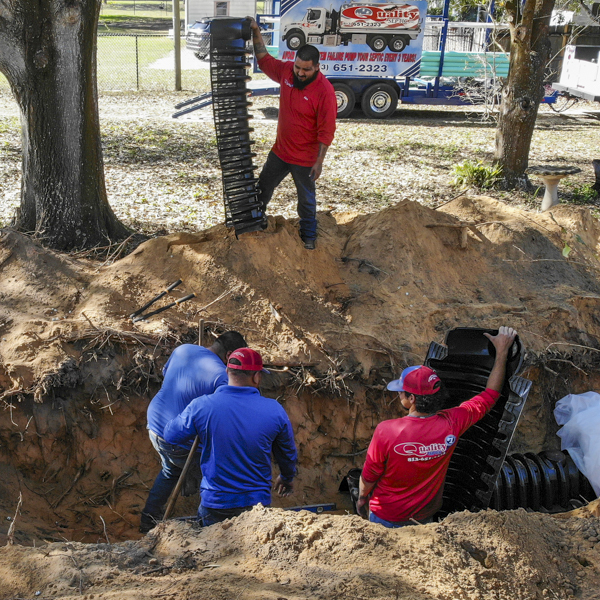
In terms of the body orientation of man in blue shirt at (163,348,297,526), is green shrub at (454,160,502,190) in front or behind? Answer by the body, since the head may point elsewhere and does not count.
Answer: in front

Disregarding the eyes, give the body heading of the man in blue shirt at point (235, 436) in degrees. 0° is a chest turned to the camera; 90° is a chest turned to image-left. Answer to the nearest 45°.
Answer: approximately 180°

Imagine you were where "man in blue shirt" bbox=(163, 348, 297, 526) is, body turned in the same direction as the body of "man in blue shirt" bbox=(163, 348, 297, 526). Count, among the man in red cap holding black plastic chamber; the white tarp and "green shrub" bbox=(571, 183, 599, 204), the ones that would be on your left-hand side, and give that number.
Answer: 0

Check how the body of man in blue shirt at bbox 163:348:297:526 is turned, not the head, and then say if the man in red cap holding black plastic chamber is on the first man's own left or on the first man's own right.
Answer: on the first man's own right

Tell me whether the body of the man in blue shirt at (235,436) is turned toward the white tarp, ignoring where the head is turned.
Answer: no

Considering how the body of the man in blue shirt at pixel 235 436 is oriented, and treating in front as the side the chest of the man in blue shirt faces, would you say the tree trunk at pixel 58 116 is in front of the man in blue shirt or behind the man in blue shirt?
in front

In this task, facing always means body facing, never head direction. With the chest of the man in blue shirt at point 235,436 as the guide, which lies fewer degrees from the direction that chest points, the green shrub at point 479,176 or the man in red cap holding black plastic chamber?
the green shrub

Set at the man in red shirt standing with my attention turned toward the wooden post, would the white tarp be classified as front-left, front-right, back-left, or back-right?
back-right

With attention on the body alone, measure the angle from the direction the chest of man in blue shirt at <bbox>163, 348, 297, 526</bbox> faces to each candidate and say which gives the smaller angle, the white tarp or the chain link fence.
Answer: the chain link fence

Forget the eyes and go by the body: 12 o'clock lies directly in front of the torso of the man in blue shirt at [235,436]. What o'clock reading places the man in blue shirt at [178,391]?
the man in blue shirt at [178,391] is roughly at 11 o'clock from the man in blue shirt at [235,436].

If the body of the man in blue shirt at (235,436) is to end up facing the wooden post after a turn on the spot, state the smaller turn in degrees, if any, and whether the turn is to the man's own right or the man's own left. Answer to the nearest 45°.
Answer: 0° — they already face it

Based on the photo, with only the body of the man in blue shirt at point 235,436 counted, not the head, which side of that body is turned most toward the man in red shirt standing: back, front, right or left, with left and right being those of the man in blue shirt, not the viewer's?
front

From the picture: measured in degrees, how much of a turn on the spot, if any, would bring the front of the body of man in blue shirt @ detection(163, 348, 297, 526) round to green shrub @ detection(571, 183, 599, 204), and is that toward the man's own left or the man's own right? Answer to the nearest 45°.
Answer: approximately 45° to the man's own right
